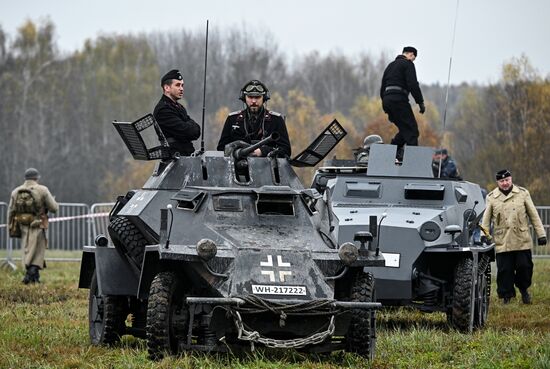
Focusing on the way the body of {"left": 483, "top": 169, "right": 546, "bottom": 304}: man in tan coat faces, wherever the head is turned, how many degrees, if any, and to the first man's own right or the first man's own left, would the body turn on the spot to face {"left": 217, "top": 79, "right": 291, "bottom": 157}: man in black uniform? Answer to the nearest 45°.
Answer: approximately 45° to the first man's own right

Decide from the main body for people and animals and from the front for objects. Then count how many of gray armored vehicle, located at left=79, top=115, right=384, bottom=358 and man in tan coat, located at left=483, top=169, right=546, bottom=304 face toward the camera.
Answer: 2

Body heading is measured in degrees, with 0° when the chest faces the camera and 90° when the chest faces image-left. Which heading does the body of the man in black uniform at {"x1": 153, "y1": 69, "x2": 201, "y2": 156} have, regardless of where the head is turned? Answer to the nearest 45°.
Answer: approximately 315°

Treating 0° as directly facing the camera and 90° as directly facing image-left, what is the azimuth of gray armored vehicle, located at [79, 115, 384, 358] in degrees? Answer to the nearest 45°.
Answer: approximately 0°

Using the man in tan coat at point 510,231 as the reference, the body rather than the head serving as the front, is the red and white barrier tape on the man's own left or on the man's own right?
on the man's own right

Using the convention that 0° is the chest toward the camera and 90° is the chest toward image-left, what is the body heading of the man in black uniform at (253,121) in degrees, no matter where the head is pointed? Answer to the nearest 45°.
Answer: approximately 0°
